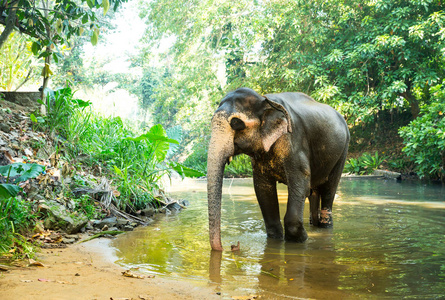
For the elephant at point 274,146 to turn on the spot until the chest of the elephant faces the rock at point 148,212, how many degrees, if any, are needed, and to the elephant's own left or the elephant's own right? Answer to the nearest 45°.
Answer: approximately 90° to the elephant's own right

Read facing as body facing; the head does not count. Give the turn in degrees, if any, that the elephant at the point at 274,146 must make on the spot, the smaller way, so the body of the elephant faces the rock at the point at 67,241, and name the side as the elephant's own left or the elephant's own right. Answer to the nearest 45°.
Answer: approximately 45° to the elephant's own right

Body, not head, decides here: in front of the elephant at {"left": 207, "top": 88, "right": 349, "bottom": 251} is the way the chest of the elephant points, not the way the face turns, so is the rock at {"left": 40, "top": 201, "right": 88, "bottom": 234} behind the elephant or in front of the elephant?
in front

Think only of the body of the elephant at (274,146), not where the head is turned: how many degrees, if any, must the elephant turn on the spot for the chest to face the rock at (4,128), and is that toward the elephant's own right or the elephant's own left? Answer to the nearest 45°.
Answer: approximately 45° to the elephant's own right

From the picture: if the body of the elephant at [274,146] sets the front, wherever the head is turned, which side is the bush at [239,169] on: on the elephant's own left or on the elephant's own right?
on the elephant's own right

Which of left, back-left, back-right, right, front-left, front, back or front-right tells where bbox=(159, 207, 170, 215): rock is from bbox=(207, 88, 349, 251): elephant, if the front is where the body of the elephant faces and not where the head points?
right

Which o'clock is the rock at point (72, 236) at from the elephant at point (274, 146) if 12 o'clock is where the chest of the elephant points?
The rock is roughly at 1 o'clock from the elephant.

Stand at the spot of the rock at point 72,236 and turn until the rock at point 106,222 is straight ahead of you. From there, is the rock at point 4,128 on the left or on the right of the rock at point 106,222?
left

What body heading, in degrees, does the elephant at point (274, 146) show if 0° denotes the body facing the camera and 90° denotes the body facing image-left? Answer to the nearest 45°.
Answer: approximately 45°

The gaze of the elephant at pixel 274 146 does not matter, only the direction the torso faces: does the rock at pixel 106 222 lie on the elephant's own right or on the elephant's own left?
on the elephant's own right

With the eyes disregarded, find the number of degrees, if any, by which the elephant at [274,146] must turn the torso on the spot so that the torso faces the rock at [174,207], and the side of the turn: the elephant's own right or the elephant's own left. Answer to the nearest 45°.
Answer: approximately 90° to the elephant's own right
